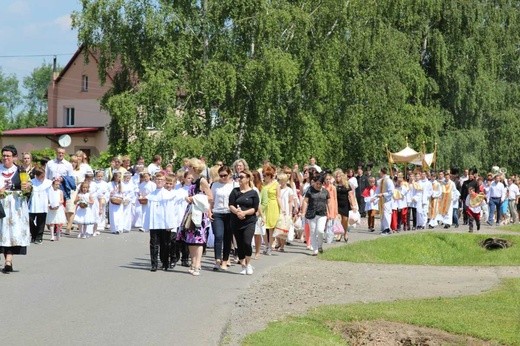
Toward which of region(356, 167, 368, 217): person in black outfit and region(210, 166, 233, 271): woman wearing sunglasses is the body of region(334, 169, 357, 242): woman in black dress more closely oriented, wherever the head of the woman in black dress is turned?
the woman wearing sunglasses

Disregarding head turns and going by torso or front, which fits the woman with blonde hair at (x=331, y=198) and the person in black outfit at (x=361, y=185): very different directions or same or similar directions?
same or similar directions

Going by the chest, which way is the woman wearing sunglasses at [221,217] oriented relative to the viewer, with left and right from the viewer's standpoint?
facing the viewer

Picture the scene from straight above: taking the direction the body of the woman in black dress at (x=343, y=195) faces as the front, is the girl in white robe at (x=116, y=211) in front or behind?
in front

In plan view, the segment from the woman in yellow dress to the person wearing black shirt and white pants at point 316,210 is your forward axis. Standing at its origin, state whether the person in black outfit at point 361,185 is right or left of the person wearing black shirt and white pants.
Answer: left

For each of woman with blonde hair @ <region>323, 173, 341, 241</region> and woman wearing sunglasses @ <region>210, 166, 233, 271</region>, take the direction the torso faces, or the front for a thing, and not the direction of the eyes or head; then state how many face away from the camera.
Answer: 0

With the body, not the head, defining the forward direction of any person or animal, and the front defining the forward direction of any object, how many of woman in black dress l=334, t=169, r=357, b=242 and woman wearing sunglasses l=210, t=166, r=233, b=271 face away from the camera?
0

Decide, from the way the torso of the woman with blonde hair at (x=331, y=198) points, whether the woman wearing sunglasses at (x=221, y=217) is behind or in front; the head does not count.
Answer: in front

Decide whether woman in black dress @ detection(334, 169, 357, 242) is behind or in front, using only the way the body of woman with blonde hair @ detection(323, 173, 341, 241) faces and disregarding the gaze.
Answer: behind

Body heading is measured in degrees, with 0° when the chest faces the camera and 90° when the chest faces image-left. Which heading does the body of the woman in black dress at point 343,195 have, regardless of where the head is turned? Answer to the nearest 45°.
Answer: approximately 45°

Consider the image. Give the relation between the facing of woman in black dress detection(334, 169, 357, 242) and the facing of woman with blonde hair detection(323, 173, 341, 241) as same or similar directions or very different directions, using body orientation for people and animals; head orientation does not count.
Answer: same or similar directions
